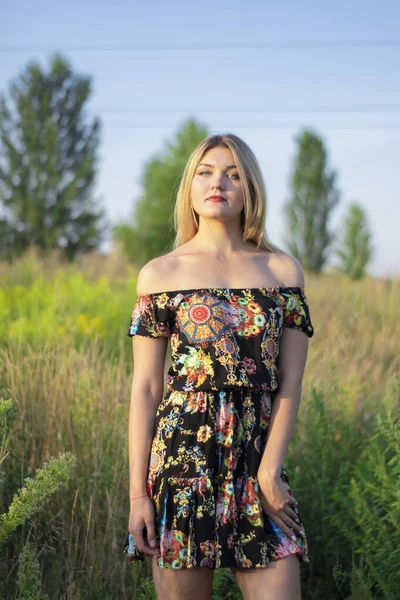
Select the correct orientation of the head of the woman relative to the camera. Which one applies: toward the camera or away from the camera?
toward the camera

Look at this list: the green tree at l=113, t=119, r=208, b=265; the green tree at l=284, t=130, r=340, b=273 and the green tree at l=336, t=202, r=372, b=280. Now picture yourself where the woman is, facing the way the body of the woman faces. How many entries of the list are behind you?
3

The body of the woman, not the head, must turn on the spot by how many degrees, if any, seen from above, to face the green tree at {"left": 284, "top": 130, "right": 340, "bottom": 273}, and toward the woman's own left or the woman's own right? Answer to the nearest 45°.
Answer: approximately 180°

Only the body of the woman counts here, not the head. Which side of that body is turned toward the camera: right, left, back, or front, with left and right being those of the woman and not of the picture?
front

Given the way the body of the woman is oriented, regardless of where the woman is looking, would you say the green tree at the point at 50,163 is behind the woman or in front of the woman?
behind

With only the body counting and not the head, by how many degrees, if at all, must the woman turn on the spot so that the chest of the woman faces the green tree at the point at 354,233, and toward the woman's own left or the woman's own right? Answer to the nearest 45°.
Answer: approximately 180°

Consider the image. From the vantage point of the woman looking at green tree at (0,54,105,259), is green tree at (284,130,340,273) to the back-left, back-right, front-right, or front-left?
front-right

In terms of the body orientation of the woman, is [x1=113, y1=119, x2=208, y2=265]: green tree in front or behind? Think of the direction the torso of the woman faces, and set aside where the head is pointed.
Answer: behind
